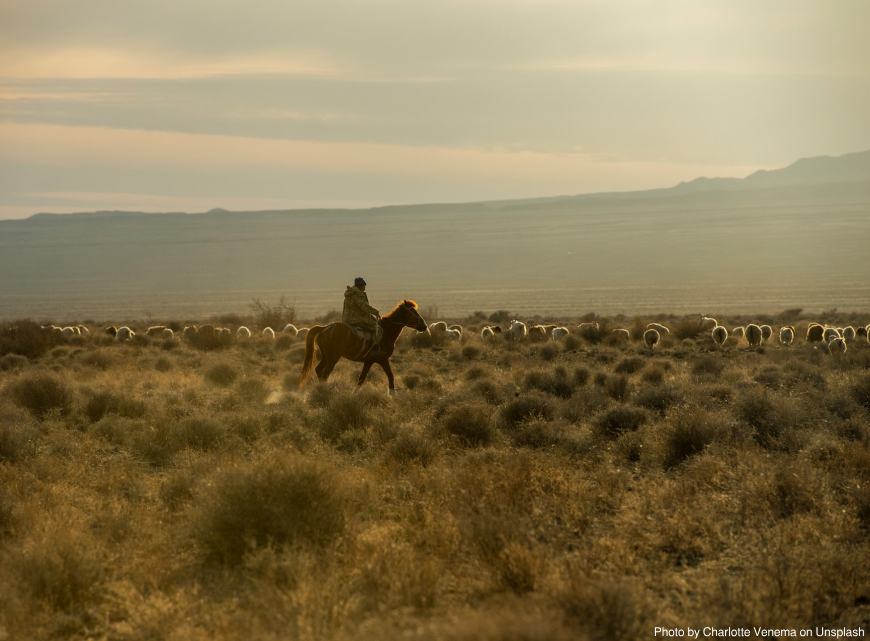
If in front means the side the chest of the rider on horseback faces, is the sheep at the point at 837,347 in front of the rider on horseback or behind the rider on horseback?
in front

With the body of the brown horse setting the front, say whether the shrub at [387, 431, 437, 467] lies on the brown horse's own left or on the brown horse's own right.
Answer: on the brown horse's own right

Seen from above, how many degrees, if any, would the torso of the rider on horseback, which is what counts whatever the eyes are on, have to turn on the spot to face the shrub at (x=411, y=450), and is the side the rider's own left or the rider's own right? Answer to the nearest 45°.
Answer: approximately 90° to the rider's own right

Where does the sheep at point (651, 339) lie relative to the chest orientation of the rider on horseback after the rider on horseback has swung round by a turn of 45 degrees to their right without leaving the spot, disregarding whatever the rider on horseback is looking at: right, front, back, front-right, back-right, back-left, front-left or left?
left

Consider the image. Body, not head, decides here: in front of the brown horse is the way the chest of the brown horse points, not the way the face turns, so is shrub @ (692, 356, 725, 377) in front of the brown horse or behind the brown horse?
in front

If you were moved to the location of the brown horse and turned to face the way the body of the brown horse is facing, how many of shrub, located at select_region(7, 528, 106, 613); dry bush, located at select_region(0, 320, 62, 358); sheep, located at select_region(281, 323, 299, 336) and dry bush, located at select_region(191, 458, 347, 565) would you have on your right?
2

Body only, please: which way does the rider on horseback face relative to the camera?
to the viewer's right

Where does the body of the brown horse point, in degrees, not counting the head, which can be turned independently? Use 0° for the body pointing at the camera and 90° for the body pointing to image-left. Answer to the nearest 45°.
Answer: approximately 270°

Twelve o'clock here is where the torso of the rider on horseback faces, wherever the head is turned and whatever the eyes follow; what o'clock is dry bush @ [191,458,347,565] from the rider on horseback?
The dry bush is roughly at 3 o'clock from the rider on horseback.

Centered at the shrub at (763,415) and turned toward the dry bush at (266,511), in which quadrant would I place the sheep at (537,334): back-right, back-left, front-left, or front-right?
back-right
